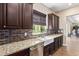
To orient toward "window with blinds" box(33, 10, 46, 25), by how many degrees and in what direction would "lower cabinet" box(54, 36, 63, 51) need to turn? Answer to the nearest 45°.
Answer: approximately 90° to its right

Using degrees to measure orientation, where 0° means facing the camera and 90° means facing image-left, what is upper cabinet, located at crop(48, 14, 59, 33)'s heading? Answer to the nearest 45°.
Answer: approximately 315°

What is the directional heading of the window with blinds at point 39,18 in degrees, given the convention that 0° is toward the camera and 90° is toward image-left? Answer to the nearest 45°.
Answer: approximately 315°

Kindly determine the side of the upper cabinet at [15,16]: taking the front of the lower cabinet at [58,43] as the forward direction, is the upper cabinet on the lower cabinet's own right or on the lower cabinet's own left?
on the lower cabinet's own right

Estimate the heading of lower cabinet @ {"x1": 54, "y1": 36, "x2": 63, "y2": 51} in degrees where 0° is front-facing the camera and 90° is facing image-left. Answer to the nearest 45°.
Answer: approximately 315°

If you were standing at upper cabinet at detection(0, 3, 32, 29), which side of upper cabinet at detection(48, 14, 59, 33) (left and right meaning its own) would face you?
right
